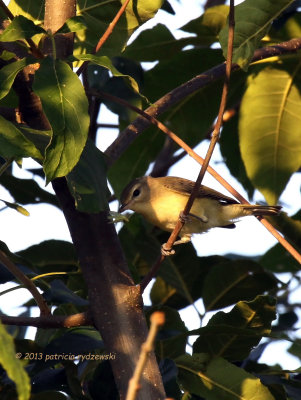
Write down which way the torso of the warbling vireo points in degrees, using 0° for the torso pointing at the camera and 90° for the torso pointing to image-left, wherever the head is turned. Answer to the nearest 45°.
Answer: approximately 90°

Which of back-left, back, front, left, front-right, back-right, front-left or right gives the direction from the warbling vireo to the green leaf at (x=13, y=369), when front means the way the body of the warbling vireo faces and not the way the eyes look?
left
